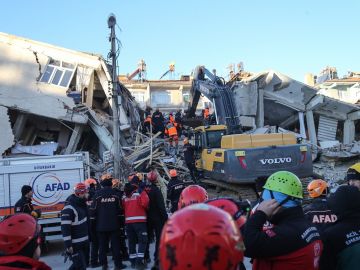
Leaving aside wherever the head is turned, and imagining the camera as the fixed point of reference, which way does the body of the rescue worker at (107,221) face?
away from the camera

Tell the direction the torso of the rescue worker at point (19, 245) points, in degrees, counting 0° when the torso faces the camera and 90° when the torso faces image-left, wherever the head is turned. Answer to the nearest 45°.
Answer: approximately 225°

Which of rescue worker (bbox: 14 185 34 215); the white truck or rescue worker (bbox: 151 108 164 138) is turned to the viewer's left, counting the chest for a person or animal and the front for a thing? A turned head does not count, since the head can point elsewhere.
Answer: the white truck

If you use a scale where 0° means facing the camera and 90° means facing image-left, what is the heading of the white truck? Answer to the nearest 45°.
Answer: approximately 90°

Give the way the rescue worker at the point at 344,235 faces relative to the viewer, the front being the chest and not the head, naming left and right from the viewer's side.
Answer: facing away from the viewer and to the left of the viewer

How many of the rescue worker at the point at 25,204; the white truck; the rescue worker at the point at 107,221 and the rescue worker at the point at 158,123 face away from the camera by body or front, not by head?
2

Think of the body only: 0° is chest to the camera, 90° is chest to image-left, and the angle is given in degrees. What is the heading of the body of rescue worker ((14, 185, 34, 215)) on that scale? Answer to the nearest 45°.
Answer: approximately 270°

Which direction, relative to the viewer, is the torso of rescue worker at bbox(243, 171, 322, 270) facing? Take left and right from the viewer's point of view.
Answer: facing away from the viewer and to the left of the viewer
